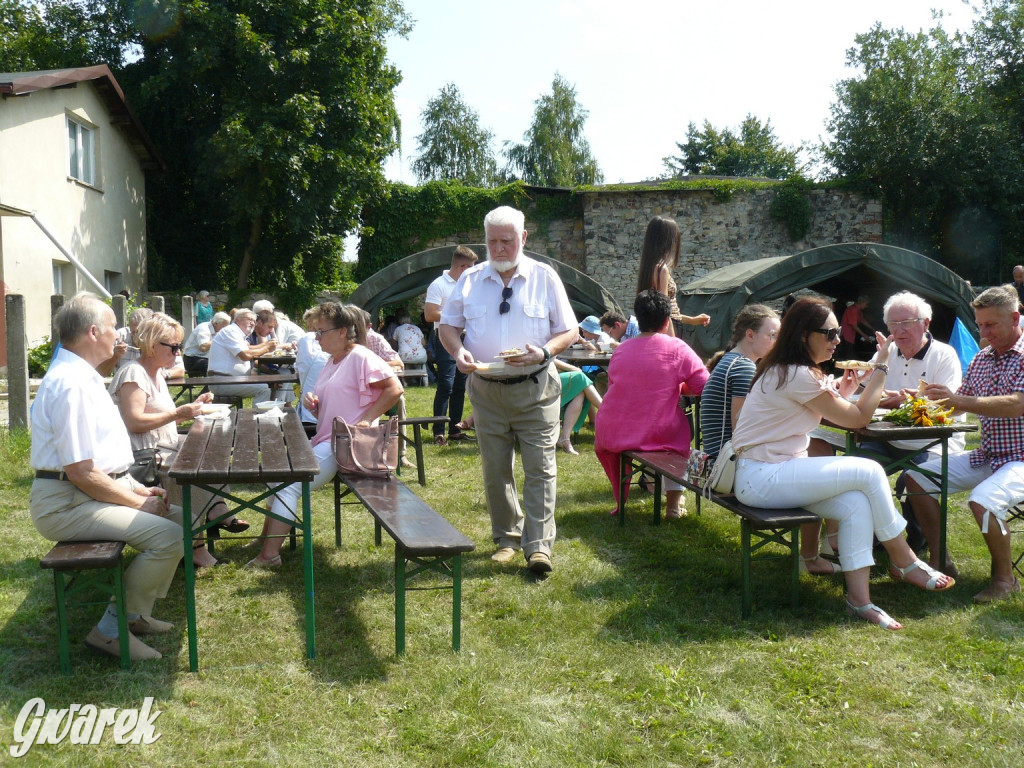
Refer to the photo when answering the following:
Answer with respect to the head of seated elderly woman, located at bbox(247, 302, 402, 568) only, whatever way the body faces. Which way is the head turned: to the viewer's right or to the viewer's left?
to the viewer's left

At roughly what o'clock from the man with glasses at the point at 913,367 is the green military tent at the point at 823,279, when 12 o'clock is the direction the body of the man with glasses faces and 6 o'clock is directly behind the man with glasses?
The green military tent is roughly at 4 o'clock from the man with glasses.

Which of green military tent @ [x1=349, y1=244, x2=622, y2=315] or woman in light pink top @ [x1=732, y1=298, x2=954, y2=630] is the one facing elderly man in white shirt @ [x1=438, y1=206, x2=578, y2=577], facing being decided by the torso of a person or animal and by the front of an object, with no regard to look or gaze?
the green military tent

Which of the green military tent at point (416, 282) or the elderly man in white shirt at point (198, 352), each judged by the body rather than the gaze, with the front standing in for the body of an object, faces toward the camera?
the green military tent

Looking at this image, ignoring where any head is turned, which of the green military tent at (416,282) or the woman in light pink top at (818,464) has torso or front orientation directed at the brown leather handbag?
the green military tent

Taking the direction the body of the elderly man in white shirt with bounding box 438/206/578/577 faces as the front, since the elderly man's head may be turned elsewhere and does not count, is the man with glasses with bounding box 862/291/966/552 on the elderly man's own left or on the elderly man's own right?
on the elderly man's own left

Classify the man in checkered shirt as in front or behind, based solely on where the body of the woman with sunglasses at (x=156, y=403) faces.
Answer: in front

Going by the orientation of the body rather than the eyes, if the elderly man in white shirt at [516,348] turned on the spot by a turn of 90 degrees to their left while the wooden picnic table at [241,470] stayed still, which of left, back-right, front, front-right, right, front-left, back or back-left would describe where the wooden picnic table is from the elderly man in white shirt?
back-right

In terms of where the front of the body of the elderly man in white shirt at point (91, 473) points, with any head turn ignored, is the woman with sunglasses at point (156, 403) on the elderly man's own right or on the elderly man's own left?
on the elderly man's own left

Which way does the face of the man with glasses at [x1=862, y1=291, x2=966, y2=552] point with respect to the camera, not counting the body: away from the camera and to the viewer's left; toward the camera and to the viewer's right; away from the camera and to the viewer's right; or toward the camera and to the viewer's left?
toward the camera and to the viewer's left

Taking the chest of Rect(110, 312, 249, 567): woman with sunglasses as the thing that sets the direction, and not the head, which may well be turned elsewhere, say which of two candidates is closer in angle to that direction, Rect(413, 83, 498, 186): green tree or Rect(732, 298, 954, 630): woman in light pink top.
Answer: the woman in light pink top

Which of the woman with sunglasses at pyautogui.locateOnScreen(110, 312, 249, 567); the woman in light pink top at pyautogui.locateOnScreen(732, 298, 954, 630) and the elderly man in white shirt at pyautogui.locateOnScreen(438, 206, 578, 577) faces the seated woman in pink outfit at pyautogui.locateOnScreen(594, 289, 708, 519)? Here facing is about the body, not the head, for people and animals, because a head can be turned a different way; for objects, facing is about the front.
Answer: the woman with sunglasses

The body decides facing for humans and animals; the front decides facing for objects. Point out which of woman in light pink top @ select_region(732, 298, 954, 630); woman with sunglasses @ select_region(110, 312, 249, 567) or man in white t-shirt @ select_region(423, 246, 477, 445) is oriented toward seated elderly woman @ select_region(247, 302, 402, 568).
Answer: the woman with sunglasses

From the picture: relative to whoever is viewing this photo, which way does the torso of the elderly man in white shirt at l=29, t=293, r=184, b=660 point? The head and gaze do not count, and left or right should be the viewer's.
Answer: facing to the right of the viewer

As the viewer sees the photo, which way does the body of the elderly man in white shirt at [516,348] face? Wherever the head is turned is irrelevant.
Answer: toward the camera

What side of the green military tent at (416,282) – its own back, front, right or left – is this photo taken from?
front

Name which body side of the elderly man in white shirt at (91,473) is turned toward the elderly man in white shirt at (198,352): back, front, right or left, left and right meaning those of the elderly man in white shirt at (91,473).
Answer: left

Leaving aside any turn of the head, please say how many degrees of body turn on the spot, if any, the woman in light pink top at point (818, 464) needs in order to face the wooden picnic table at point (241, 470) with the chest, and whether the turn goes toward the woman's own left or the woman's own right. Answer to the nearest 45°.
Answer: approximately 135° to the woman's own right

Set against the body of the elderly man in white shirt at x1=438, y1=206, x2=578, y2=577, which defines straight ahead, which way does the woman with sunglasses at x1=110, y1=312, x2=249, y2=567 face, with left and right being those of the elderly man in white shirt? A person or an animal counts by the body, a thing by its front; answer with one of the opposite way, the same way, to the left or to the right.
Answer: to the left

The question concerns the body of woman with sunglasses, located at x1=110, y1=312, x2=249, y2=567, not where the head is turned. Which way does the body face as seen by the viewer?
to the viewer's right

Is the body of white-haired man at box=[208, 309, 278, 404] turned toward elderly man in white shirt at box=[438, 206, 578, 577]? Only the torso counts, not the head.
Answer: no

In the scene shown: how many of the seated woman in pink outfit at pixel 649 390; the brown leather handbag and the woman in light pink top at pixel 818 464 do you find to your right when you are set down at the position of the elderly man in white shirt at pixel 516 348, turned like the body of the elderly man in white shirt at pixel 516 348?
1
